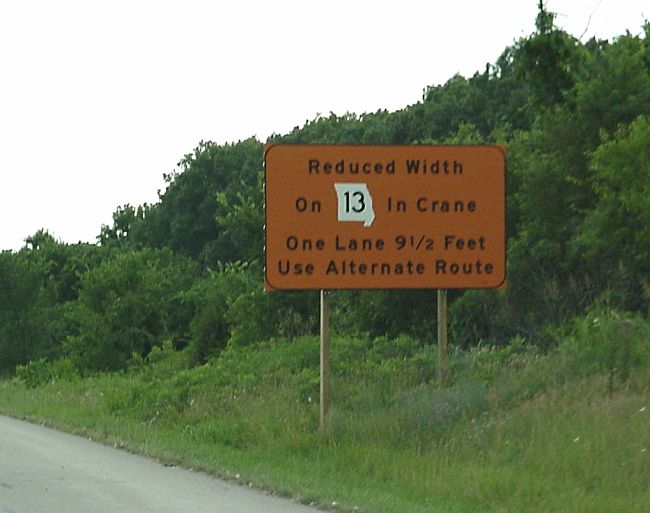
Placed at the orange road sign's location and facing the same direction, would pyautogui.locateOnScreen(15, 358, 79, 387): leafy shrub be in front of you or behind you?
behind

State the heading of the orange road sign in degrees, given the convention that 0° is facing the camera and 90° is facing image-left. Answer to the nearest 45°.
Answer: approximately 0°

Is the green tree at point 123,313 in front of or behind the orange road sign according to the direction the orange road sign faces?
behind
